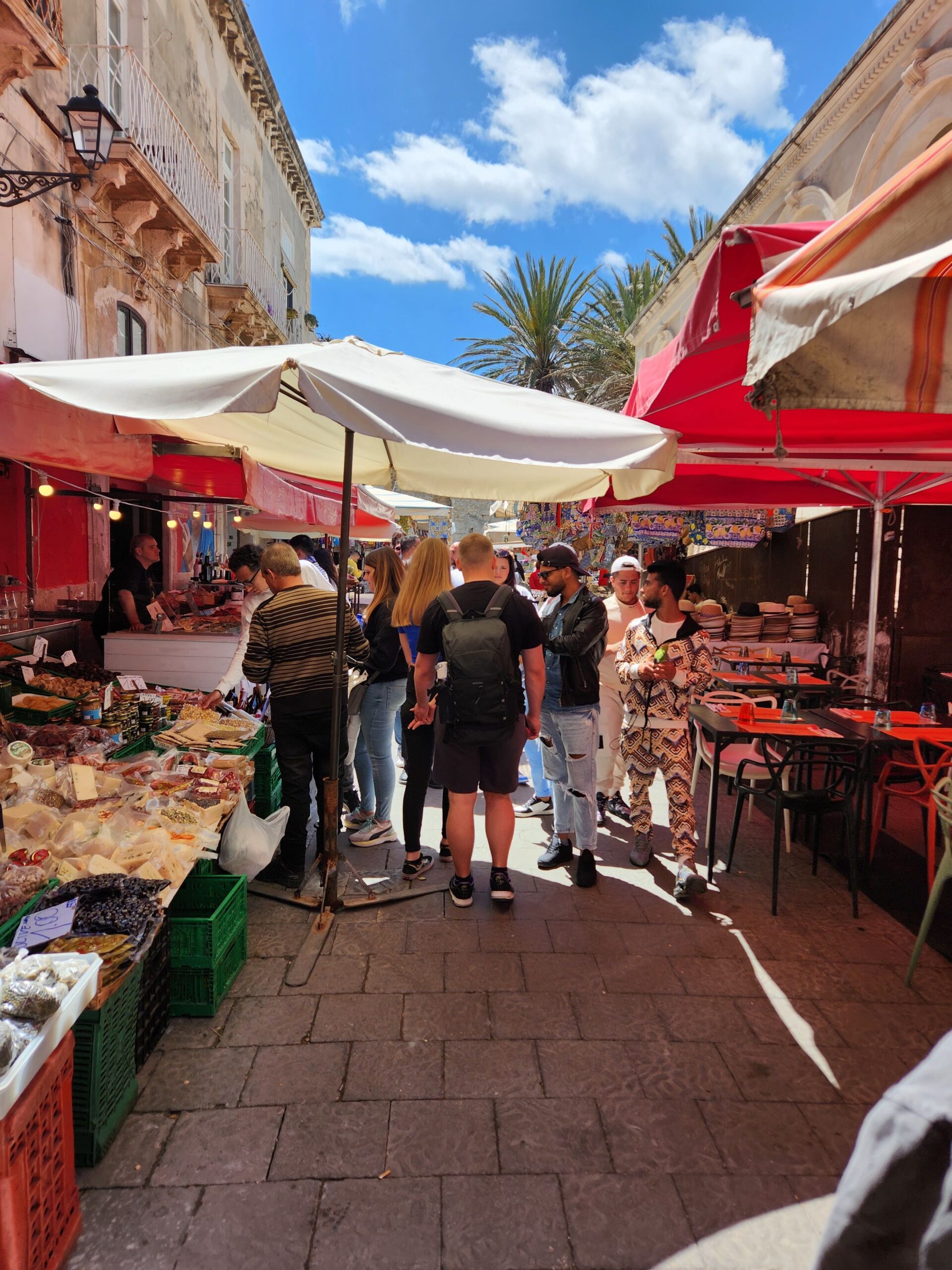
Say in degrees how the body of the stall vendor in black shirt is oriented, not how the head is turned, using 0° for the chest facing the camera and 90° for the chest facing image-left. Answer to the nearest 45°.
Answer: approximately 270°

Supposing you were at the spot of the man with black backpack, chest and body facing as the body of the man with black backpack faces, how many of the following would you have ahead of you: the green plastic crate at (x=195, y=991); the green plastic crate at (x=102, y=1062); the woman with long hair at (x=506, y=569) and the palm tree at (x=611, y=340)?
2

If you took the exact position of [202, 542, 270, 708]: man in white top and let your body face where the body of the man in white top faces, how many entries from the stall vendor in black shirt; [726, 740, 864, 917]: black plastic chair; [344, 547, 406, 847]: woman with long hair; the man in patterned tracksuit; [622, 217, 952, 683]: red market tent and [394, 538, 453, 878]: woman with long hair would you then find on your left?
5

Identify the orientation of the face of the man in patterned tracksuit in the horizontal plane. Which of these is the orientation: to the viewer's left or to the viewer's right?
to the viewer's left

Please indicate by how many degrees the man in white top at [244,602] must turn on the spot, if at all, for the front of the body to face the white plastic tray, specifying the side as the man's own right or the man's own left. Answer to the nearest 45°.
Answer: approximately 45° to the man's own left

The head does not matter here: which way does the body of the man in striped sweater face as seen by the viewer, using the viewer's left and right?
facing away from the viewer and to the left of the viewer

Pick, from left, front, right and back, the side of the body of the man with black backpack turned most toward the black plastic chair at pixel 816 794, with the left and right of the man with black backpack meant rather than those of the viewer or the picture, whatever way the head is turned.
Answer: right

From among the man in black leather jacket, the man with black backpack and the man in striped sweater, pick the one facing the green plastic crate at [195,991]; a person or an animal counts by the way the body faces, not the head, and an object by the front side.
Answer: the man in black leather jacket

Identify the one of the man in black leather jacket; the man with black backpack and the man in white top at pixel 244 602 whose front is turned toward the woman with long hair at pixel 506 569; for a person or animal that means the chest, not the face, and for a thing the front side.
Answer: the man with black backpack

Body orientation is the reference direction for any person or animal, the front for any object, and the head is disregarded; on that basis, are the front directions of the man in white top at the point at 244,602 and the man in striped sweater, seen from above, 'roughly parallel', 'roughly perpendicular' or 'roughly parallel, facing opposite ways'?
roughly perpendicular

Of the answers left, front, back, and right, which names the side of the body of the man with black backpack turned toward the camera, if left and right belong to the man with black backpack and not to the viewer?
back

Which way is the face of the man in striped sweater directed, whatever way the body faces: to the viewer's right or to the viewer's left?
to the viewer's left

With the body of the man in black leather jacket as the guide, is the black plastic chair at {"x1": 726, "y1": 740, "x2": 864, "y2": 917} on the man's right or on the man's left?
on the man's left

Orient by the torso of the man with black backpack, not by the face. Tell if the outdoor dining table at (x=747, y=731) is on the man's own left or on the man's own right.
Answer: on the man's own right

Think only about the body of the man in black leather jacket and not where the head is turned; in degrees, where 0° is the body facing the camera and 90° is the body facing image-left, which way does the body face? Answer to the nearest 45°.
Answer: approximately 45°
